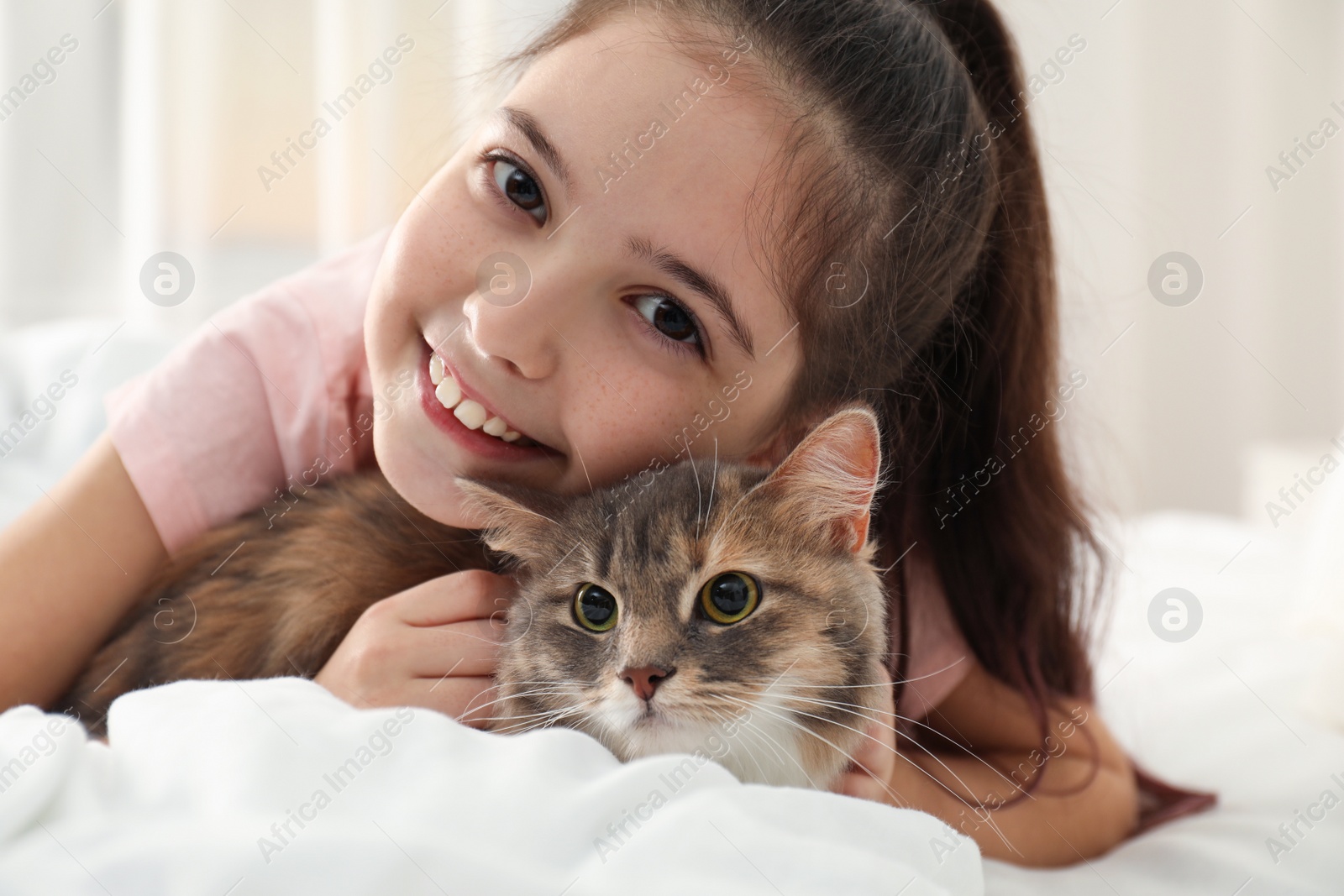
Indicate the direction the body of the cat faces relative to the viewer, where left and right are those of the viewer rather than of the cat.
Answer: facing the viewer and to the right of the viewer
